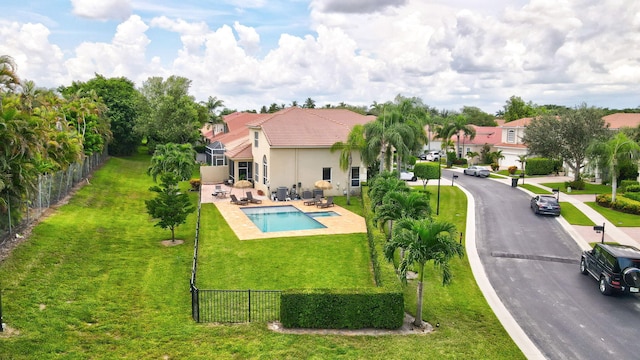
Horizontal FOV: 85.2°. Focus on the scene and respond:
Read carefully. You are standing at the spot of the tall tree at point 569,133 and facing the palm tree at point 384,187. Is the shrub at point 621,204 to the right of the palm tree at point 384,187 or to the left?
left

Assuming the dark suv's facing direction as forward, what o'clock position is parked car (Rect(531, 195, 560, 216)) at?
The parked car is roughly at 1 o'clock from the dark suv.

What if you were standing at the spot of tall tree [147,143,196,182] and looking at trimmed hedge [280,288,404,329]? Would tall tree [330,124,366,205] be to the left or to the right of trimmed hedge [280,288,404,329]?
left

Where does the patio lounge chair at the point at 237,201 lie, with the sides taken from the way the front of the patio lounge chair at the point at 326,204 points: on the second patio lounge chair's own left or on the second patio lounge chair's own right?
on the second patio lounge chair's own right

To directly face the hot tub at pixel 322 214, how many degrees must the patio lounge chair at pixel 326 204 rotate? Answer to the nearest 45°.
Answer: approximately 45° to its left
